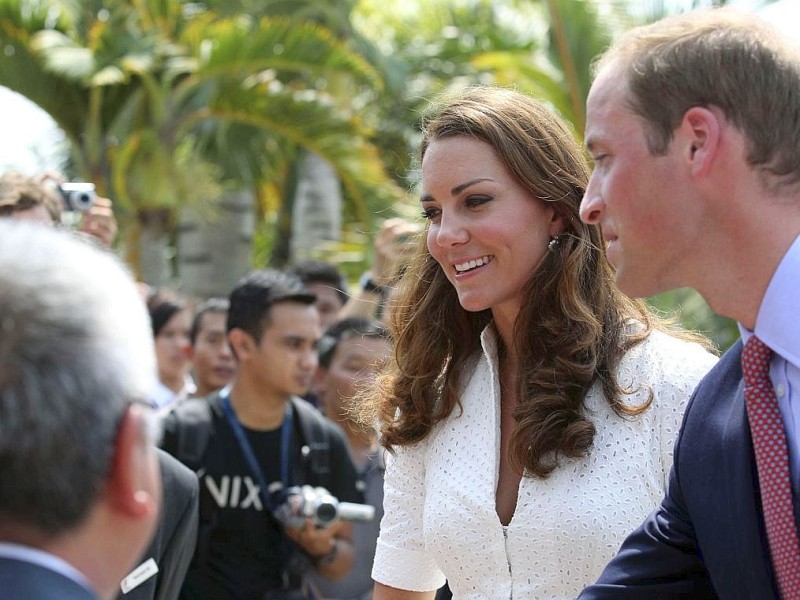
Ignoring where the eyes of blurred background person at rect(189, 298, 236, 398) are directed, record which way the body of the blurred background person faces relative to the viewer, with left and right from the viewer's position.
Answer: facing the viewer and to the right of the viewer

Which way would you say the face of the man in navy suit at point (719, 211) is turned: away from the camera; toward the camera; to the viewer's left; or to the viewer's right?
to the viewer's left

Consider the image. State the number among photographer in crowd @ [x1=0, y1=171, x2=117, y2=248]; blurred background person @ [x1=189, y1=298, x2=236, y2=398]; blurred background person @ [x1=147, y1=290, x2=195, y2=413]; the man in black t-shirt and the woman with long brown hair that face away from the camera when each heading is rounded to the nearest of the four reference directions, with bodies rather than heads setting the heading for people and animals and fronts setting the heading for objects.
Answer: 0

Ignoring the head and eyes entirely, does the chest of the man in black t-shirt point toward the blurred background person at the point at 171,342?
no

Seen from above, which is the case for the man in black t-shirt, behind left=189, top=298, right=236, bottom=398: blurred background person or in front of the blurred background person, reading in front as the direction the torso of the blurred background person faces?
in front

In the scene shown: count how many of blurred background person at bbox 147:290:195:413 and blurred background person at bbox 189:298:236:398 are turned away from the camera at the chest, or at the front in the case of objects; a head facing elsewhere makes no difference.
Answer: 0

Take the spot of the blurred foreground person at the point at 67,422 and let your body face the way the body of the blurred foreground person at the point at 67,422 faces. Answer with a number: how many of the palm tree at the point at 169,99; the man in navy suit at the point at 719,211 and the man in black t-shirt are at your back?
0

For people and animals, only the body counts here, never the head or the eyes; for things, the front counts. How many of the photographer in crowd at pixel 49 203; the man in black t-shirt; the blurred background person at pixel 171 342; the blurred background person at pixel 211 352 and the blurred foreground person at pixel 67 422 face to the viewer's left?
0

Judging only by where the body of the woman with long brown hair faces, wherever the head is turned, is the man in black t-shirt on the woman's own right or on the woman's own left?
on the woman's own right

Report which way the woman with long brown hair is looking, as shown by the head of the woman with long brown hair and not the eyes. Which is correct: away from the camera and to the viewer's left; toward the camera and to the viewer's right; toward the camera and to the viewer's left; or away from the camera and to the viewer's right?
toward the camera and to the viewer's left

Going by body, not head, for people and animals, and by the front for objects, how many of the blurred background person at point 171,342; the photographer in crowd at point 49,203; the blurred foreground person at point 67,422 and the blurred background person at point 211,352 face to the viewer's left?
0

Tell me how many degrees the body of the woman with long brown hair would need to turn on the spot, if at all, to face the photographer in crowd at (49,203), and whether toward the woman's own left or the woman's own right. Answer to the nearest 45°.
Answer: approximately 90° to the woman's own right

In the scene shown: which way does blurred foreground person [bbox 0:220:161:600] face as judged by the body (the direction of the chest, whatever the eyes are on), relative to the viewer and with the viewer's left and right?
facing away from the viewer and to the right of the viewer
